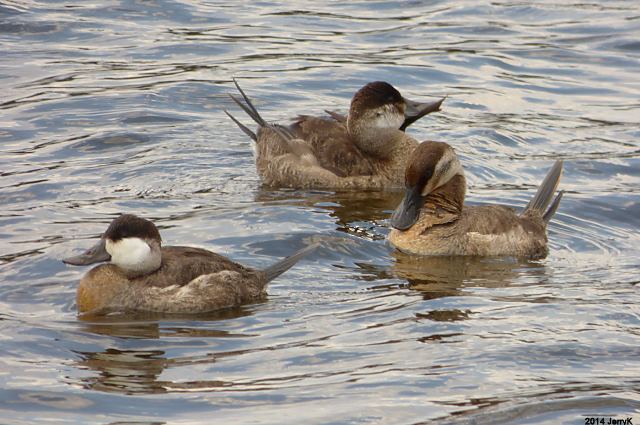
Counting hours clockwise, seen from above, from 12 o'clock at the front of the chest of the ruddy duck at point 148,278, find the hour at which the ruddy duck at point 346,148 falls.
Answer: the ruddy duck at point 346,148 is roughly at 4 o'clock from the ruddy duck at point 148,278.

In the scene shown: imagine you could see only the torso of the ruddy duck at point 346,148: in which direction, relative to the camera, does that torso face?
to the viewer's right

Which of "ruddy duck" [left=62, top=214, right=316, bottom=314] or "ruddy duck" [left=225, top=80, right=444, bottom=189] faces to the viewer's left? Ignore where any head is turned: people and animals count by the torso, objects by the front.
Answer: "ruddy duck" [left=62, top=214, right=316, bottom=314]

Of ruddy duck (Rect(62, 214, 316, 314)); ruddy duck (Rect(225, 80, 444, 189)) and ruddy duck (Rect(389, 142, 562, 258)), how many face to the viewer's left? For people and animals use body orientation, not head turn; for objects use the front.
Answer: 2

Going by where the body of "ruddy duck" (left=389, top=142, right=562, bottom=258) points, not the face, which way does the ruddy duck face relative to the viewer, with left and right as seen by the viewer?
facing to the left of the viewer

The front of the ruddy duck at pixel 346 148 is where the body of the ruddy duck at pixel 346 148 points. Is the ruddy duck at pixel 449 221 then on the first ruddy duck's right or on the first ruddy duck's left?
on the first ruddy duck's right

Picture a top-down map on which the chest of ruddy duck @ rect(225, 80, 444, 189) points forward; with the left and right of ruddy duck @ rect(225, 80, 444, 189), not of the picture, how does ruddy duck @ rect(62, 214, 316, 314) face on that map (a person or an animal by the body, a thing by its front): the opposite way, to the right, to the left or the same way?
the opposite way

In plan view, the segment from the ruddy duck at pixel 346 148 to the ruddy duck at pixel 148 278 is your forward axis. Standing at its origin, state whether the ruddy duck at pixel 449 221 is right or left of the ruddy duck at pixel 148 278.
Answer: left

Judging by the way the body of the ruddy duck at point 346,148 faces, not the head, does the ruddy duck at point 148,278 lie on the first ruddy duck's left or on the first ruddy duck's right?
on the first ruddy duck's right

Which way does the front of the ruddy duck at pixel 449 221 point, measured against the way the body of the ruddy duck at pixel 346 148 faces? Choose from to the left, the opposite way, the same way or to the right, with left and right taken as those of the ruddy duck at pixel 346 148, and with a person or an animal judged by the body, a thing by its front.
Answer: the opposite way

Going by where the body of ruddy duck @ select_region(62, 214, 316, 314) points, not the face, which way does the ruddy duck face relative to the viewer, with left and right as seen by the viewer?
facing to the left of the viewer

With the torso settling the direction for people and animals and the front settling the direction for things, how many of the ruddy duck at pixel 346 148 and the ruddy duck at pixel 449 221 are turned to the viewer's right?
1
